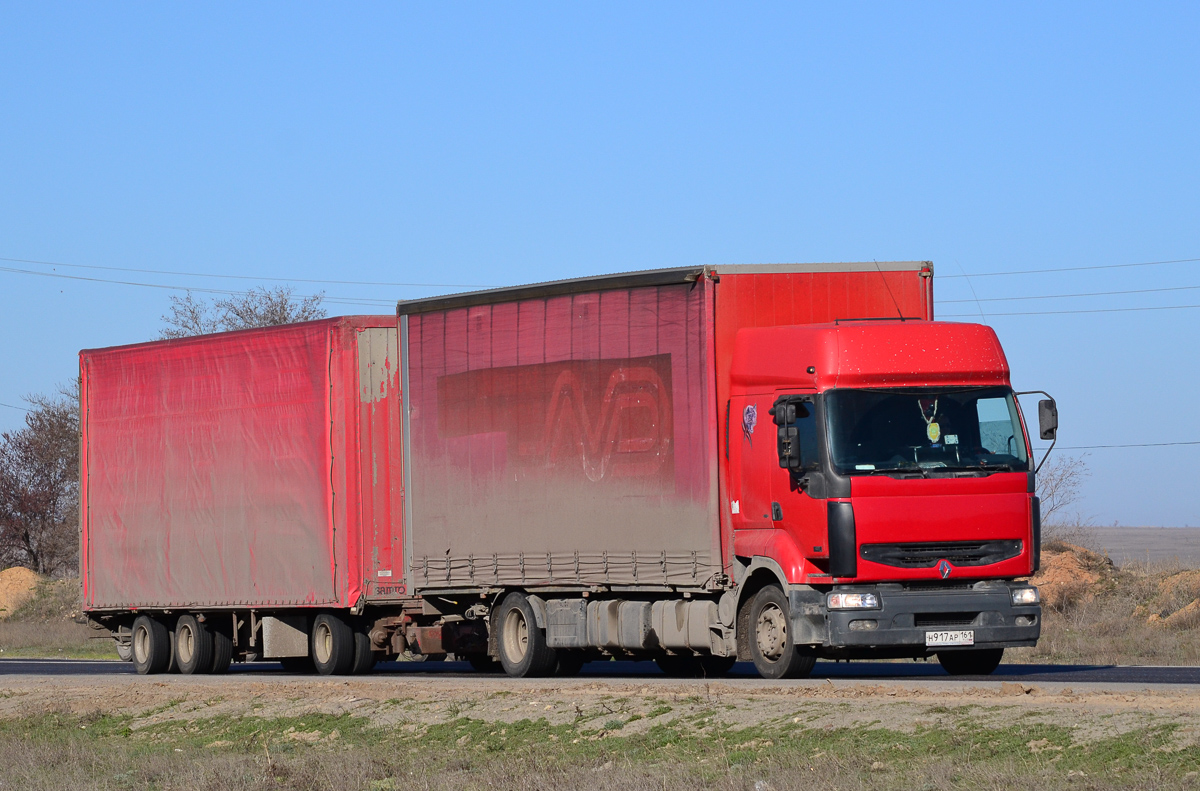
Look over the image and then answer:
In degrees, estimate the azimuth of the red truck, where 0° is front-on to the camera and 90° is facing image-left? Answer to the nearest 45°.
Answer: approximately 315°
